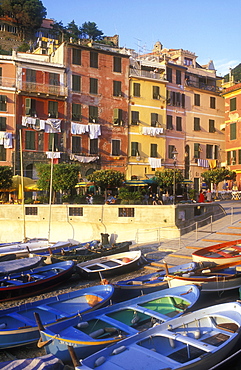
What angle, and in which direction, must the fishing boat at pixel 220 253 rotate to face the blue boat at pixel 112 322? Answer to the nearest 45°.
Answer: approximately 45° to its left

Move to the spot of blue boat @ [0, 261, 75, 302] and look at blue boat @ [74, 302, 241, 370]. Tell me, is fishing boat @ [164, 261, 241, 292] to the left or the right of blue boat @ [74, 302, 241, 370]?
left

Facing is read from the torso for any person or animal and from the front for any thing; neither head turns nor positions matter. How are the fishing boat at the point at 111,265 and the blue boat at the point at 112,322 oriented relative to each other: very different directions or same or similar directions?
very different directions
